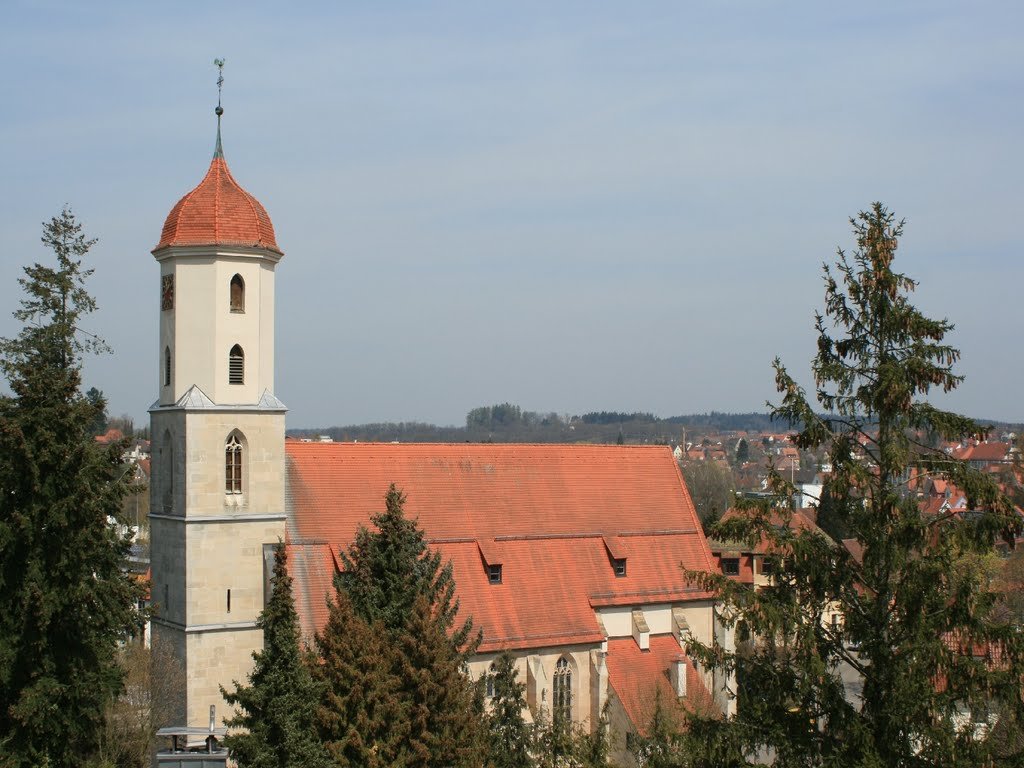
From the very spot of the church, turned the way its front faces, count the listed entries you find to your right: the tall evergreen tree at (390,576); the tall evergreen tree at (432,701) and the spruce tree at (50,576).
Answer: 0

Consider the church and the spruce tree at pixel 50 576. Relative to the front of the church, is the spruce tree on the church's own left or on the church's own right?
on the church's own left

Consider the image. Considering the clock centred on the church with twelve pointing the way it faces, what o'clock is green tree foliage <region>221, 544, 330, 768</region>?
The green tree foliage is roughly at 9 o'clock from the church.

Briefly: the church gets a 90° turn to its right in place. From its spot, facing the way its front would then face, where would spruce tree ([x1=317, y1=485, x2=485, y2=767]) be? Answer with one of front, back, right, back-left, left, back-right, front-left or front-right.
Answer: back

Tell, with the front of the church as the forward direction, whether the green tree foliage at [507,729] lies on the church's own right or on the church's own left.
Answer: on the church's own left

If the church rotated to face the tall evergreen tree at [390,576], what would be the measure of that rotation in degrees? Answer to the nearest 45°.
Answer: approximately 90° to its left

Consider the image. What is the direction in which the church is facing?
to the viewer's left

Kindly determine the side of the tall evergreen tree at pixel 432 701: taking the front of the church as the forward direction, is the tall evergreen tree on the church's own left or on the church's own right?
on the church's own left
